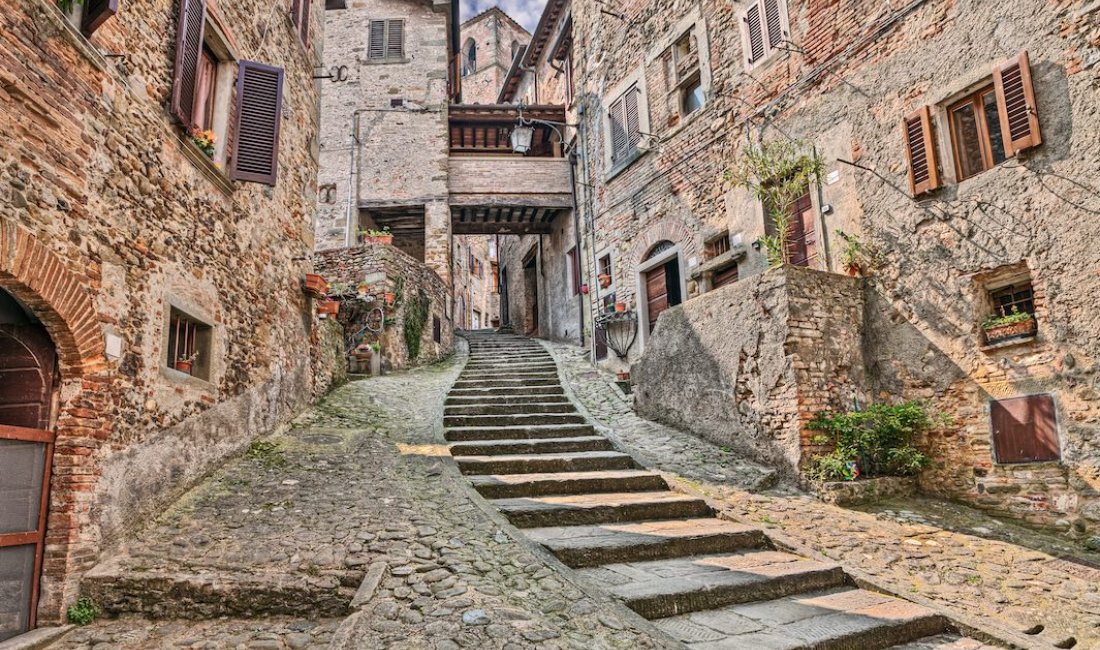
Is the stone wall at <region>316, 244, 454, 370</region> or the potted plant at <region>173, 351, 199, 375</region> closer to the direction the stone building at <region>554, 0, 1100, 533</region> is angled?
the potted plant

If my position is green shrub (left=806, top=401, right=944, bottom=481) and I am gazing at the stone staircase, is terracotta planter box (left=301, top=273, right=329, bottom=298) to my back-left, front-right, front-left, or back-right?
front-right

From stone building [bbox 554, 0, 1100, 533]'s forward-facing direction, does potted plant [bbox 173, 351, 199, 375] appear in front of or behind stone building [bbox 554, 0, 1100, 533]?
in front

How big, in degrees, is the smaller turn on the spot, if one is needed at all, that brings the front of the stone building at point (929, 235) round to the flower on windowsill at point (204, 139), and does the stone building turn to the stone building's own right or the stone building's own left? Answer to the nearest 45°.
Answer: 0° — it already faces it

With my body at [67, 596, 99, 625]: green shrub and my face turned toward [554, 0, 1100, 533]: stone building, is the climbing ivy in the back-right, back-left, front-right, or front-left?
front-left

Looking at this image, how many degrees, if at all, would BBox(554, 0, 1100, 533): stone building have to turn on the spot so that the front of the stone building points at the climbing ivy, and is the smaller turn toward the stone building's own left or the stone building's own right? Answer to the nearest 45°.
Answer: approximately 45° to the stone building's own right

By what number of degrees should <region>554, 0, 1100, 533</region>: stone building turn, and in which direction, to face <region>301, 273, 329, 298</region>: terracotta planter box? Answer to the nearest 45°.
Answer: approximately 45° to its right

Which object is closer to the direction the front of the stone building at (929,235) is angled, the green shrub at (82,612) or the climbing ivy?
the green shrub

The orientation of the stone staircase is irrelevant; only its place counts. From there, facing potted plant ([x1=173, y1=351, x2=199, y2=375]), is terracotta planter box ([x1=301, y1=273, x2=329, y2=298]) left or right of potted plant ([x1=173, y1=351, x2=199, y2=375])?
right

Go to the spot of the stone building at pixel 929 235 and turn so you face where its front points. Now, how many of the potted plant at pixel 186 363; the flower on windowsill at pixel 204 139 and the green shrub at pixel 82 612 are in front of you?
3

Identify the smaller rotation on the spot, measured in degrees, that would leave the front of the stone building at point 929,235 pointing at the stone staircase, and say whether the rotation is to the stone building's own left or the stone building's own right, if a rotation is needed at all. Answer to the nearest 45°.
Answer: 0° — it already faces it

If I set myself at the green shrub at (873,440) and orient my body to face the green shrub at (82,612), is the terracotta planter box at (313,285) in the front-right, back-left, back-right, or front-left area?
front-right

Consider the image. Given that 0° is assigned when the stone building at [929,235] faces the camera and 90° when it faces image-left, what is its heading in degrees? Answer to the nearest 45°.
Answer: approximately 45°

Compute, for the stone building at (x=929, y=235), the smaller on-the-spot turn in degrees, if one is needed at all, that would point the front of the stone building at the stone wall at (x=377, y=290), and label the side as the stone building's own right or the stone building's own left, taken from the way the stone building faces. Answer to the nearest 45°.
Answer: approximately 45° to the stone building's own right

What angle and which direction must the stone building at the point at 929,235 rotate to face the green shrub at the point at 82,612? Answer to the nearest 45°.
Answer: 0° — it already faces it

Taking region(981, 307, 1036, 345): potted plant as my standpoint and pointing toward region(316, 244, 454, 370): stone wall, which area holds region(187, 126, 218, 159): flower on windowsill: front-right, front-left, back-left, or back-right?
front-left
